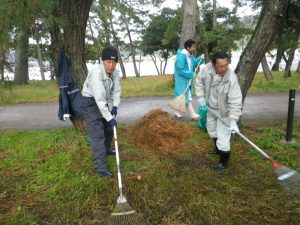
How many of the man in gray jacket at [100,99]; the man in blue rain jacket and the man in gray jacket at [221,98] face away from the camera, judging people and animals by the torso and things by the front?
0

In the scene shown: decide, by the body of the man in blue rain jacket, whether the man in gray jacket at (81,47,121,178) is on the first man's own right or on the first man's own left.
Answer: on the first man's own right

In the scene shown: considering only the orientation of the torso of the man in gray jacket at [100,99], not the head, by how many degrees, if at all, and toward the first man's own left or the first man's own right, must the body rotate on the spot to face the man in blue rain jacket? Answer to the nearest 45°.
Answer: approximately 90° to the first man's own left

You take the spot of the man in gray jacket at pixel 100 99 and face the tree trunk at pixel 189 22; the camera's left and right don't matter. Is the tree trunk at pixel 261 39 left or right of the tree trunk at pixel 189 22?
right

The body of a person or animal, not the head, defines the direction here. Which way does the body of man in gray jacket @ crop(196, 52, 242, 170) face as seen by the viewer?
toward the camera

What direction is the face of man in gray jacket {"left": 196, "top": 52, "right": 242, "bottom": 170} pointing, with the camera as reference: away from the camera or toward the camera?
toward the camera

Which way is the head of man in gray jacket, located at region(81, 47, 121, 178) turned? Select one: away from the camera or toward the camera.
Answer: toward the camera

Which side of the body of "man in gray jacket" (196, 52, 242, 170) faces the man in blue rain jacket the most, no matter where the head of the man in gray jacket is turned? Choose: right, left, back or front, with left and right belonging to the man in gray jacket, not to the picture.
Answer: back

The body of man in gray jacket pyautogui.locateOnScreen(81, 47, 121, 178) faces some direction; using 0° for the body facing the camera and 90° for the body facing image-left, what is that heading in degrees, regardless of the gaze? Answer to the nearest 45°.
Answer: approximately 315°

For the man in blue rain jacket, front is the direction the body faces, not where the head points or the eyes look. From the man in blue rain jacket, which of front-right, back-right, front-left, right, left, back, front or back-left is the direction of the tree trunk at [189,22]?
back-left

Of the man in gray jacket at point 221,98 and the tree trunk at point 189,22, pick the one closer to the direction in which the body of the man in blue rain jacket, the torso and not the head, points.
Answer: the man in gray jacket

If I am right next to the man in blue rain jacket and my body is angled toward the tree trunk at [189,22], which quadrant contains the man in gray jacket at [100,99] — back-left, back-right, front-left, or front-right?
back-left
